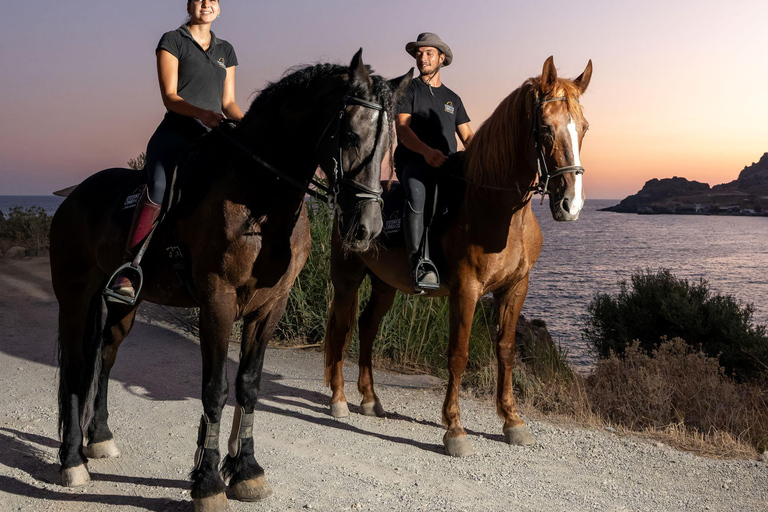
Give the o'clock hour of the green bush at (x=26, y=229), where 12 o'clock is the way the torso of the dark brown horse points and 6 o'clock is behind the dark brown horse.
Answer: The green bush is roughly at 7 o'clock from the dark brown horse.

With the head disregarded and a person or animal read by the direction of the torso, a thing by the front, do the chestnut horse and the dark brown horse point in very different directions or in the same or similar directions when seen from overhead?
same or similar directions

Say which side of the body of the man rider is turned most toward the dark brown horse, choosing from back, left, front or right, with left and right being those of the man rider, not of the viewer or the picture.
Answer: right

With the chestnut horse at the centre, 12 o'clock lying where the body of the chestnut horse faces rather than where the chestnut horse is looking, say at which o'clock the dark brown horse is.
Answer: The dark brown horse is roughly at 3 o'clock from the chestnut horse.

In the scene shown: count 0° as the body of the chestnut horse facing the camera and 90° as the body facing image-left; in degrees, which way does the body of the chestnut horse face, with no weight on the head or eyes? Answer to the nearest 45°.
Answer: approximately 315°

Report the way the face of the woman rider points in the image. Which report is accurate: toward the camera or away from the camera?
toward the camera

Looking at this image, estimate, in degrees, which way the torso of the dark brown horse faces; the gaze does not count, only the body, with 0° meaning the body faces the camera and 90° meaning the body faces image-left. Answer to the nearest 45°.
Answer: approximately 315°

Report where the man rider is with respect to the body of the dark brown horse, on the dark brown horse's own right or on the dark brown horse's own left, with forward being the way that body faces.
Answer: on the dark brown horse's own left

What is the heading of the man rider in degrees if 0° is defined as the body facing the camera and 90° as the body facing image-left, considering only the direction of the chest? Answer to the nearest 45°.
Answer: approximately 315°

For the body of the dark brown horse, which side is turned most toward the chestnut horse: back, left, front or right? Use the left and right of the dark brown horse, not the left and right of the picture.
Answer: left

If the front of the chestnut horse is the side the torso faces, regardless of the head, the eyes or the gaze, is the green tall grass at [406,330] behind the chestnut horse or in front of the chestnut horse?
behind

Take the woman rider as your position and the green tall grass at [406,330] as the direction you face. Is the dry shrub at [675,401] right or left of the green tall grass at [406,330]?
right

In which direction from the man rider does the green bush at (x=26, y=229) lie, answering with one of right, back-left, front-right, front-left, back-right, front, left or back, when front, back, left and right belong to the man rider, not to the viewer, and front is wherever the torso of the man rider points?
back

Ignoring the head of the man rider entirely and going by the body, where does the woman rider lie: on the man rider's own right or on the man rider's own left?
on the man rider's own right

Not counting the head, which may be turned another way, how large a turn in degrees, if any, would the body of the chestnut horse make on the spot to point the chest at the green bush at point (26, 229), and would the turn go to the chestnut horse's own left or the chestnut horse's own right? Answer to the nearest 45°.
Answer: approximately 180°

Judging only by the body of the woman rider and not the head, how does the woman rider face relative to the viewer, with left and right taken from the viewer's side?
facing the viewer and to the right of the viewer

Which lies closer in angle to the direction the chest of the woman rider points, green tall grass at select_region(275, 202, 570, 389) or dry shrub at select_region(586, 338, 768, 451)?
the dry shrub

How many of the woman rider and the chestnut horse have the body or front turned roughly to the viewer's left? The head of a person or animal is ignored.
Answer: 0

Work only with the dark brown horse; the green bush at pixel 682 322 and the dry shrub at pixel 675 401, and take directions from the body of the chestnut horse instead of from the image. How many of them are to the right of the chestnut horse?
1
